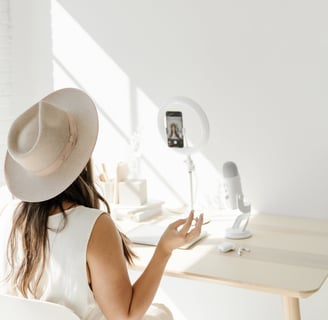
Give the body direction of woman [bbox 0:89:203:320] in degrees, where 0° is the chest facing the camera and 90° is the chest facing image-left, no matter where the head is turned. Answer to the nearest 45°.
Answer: approximately 225°

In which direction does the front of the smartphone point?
toward the camera

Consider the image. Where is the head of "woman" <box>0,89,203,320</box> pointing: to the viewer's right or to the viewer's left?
to the viewer's right

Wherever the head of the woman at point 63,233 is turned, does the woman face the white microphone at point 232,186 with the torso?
yes
